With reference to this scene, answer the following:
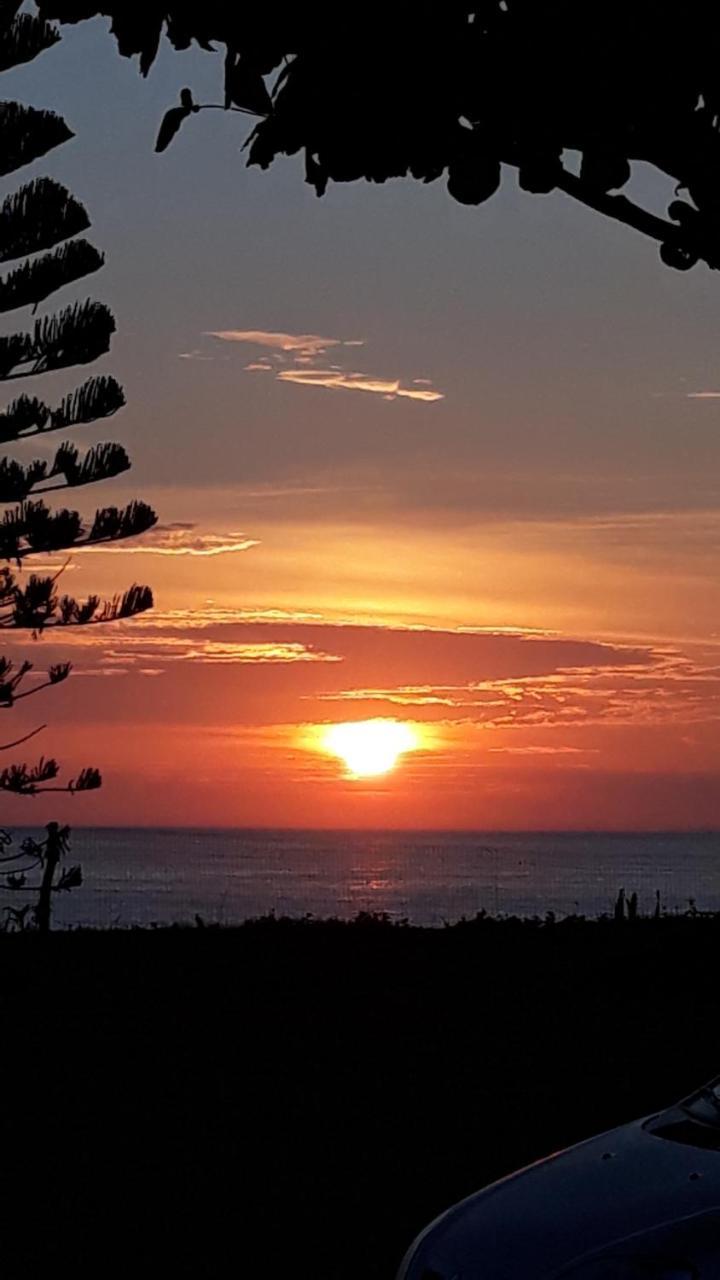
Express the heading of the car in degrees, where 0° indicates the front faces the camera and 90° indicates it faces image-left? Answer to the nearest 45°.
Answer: approximately 45°
